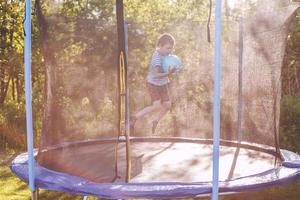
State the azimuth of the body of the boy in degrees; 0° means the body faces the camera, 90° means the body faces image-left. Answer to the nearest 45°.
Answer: approximately 270°
